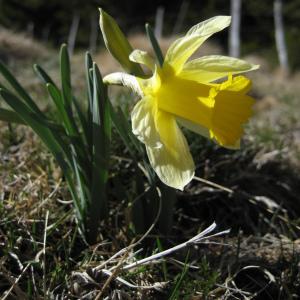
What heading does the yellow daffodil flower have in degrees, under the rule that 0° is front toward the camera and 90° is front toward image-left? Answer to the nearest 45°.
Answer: approximately 270°
